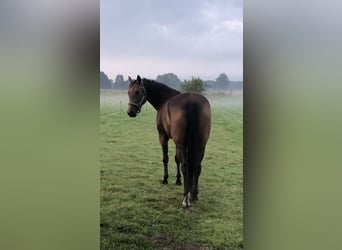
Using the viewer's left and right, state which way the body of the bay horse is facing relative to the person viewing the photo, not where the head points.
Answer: facing away from the viewer and to the left of the viewer
